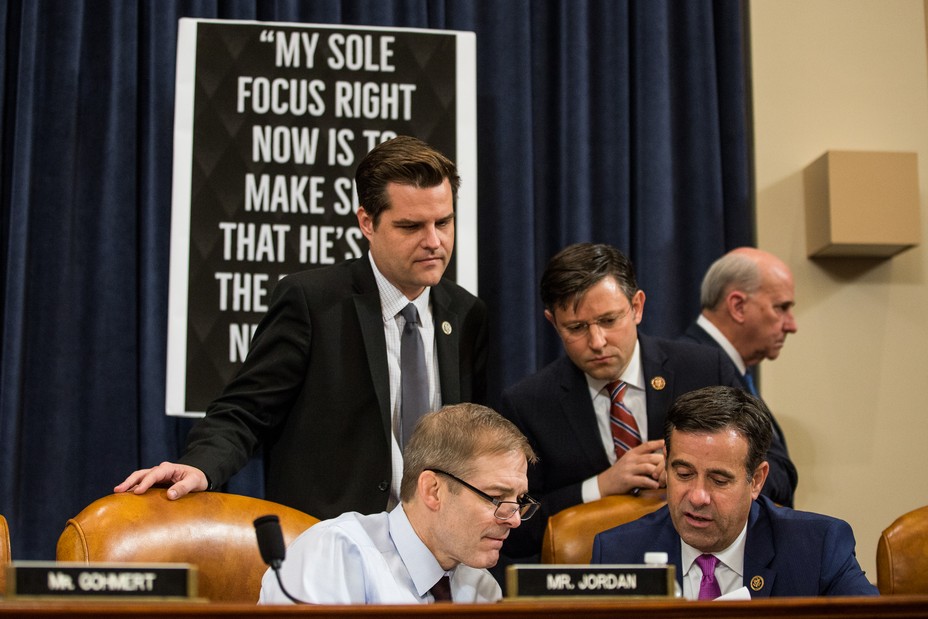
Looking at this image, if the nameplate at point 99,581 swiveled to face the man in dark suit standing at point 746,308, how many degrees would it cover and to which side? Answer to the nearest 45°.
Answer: approximately 135° to its left

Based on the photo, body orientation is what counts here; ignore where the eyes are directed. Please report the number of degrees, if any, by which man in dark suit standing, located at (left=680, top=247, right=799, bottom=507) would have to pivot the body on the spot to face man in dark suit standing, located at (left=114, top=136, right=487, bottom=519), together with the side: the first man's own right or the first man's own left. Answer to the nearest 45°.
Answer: approximately 135° to the first man's own right

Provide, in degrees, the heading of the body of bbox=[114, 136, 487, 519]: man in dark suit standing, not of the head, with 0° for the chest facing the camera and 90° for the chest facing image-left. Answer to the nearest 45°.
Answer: approximately 315°

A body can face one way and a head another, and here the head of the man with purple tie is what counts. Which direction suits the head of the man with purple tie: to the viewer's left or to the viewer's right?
to the viewer's left

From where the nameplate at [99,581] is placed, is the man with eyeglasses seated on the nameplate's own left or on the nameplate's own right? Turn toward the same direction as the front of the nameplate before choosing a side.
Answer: on the nameplate's own left

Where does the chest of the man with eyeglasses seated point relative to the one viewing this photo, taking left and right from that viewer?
facing the viewer and to the right of the viewer

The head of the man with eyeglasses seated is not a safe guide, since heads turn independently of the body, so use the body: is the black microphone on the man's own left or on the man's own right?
on the man's own right

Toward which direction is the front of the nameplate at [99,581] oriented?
toward the camera

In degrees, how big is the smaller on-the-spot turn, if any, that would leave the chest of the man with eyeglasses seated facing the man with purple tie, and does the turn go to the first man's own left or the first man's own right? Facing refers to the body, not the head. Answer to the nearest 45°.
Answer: approximately 45° to the first man's own left

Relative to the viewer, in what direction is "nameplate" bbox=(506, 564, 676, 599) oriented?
toward the camera

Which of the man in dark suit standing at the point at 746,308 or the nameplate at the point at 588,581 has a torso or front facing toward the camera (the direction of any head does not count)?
the nameplate

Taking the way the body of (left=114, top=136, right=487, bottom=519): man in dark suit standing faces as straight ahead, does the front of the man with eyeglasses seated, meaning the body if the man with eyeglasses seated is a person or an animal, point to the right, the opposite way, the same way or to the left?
the same way

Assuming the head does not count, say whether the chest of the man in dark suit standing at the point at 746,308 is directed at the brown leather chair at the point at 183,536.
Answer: no

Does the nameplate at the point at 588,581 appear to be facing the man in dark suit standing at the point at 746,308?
no

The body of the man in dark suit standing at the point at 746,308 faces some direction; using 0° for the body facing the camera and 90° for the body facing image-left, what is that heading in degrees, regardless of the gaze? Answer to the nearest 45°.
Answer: approximately 270°

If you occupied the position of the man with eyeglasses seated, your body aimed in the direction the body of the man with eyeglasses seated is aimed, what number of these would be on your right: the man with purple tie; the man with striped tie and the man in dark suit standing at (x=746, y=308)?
0

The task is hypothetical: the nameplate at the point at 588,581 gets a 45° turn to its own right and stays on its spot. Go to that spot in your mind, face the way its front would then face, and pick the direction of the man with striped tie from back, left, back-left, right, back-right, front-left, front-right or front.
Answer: back-right

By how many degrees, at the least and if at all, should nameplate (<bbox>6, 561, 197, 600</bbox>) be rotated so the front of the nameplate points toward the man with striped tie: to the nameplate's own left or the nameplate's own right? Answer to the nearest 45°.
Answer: approximately 135° to the nameplate's own left

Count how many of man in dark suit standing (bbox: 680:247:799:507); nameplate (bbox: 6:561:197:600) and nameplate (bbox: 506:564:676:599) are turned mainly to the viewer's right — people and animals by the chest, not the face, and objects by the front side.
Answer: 1

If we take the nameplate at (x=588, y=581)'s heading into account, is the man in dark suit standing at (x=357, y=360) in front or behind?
behind
